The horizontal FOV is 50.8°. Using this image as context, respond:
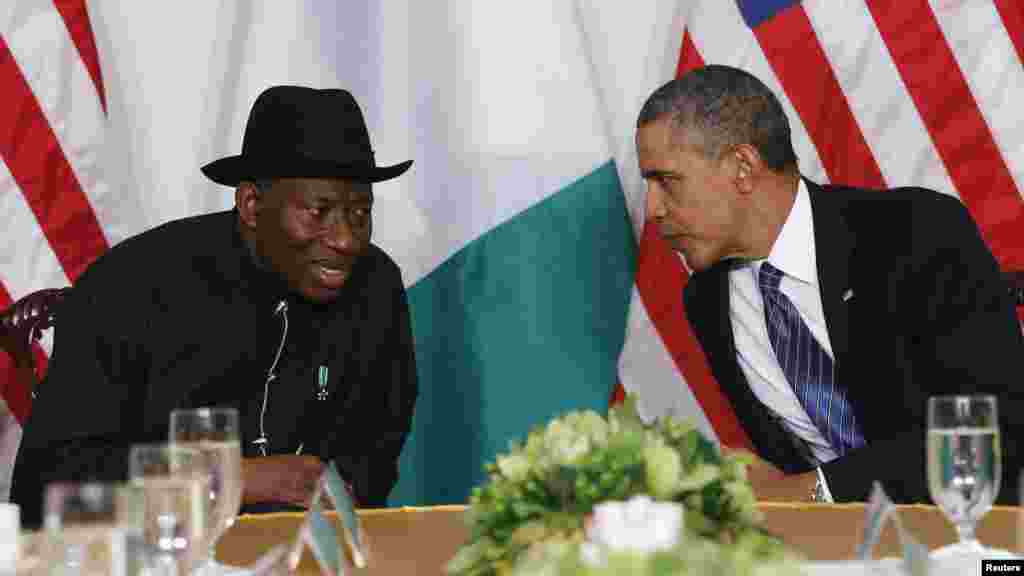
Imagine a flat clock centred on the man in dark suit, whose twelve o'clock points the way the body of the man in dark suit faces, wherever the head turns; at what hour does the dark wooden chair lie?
The dark wooden chair is roughly at 1 o'clock from the man in dark suit.

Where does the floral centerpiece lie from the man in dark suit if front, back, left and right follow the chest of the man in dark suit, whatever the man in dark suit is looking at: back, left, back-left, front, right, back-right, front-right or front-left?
front-left

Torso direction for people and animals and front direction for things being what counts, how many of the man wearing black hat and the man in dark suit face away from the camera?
0

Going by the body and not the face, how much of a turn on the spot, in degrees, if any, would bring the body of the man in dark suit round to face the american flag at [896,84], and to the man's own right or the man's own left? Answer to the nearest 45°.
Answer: approximately 135° to the man's own right

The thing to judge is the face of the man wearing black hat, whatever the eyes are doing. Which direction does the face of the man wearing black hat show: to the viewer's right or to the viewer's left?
to the viewer's right

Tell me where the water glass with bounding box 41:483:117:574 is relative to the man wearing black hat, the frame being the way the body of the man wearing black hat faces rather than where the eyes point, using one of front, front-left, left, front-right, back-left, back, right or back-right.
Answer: front-right

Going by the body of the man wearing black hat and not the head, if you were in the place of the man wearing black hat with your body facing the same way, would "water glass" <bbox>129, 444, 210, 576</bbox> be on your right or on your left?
on your right

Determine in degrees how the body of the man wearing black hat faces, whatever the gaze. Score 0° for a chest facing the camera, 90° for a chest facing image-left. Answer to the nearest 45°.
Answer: approximately 315°

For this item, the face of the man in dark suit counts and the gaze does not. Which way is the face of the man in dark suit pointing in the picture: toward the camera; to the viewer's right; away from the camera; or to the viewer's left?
to the viewer's left

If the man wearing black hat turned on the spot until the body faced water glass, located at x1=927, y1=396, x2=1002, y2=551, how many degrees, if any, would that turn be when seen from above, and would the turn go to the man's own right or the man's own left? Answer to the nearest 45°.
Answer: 0° — they already face it

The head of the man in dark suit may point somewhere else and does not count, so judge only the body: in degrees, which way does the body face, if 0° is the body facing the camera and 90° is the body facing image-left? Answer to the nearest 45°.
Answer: approximately 45°
